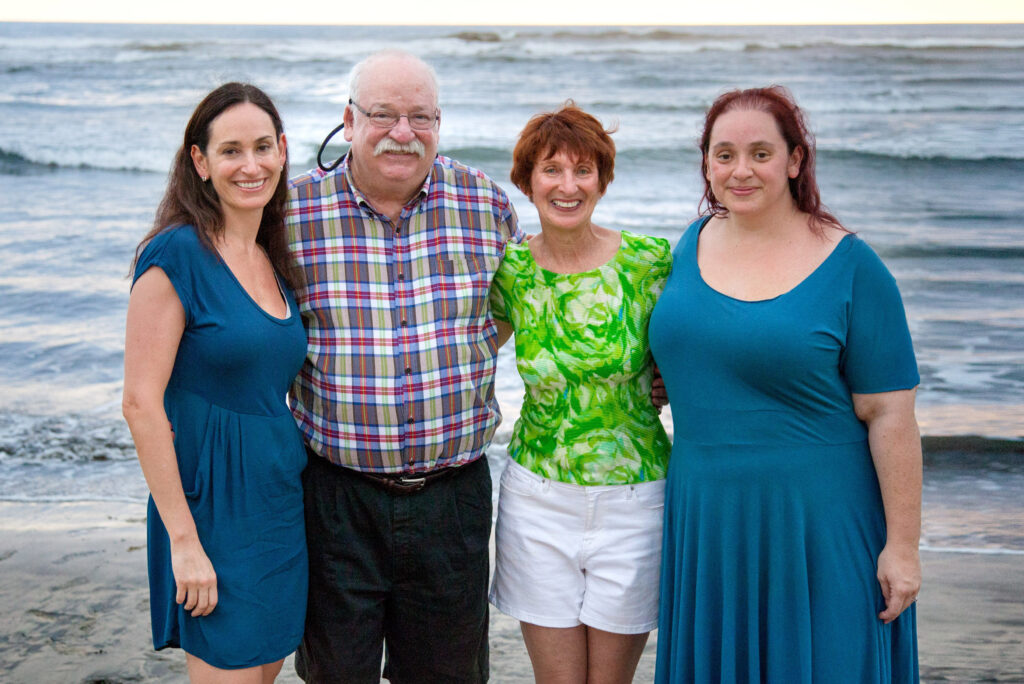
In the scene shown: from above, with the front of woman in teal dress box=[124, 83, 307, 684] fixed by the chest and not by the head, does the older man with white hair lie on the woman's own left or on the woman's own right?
on the woman's own left

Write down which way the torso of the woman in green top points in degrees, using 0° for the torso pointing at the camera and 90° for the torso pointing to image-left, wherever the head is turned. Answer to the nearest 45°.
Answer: approximately 0°

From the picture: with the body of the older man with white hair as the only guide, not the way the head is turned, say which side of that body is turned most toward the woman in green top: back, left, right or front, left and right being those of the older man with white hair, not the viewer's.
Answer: left

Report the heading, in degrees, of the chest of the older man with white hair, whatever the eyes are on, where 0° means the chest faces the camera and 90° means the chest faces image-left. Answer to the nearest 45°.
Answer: approximately 0°

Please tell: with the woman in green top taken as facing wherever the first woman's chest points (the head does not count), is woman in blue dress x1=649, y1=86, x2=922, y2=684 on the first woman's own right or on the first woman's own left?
on the first woman's own left

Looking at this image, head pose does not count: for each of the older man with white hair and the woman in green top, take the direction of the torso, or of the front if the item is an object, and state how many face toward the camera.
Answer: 2

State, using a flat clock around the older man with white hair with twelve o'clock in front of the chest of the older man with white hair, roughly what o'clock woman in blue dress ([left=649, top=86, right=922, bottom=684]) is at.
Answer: The woman in blue dress is roughly at 10 o'clock from the older man with white hair.

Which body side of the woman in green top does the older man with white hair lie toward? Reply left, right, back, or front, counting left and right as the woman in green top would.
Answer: right
